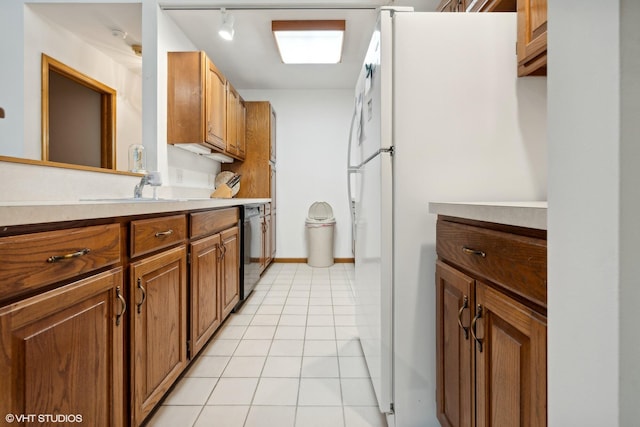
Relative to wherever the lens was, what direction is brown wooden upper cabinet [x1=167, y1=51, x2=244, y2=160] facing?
facing to the right of the viewer

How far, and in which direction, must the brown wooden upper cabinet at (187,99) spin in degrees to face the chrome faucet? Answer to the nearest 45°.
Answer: approximately 90° to its right

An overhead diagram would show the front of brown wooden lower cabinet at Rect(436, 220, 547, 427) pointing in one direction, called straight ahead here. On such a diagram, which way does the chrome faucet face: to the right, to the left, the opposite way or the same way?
the opposite way

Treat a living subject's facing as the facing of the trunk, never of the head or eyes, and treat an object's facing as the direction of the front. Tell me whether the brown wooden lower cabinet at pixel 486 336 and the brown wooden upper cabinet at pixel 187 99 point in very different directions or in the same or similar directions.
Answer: very different directions

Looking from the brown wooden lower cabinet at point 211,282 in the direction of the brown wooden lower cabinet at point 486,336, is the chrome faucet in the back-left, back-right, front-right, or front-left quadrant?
back-right

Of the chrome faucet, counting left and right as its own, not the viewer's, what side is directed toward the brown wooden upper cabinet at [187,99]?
left

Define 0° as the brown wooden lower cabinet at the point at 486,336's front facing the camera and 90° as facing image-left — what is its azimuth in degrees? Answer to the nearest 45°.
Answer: approximately 45°

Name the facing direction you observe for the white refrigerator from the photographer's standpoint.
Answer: facing to the left of the viewer

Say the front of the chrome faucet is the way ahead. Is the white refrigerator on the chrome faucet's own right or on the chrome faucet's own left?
on the chrome faucet's own right

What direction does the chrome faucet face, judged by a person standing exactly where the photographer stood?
facing to the right of the viewer
